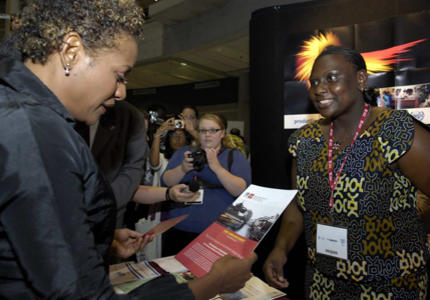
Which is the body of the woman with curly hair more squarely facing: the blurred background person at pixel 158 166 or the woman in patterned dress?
the woman in patterned dress

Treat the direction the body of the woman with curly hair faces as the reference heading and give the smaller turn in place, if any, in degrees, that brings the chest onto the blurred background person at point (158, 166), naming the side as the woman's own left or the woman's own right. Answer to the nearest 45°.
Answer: approximately 90° to the woman's own left

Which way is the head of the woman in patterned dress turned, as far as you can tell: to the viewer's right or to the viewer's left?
to the viewer's left

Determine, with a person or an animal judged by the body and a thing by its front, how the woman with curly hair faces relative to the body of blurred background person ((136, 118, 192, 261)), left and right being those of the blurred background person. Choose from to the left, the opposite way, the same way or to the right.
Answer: to the left

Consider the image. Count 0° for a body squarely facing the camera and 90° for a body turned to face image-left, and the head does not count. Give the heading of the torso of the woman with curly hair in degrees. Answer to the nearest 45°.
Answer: approximately 270°

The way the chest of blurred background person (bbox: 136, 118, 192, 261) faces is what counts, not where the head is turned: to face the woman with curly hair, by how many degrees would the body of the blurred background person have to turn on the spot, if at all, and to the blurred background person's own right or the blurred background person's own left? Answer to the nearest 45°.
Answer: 0° — they already face them

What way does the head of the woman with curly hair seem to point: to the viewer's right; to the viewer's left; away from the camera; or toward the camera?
to the viewer's right

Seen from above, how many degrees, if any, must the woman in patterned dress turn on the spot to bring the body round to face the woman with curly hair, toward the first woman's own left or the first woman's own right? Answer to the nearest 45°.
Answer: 0° — they already face them

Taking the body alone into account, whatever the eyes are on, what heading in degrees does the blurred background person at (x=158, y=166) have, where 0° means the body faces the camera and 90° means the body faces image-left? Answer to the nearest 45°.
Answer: approximately 0°

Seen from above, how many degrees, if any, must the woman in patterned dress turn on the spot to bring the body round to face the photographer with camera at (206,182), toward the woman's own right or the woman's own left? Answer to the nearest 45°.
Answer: approximately 90° to the woman's own right
